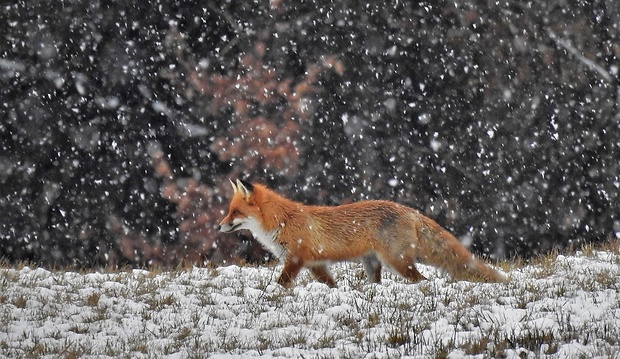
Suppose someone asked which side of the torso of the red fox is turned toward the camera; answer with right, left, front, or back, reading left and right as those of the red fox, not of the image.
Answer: left
